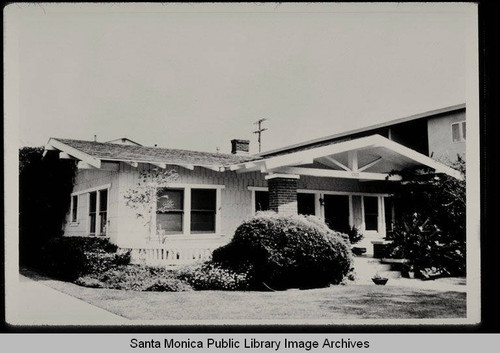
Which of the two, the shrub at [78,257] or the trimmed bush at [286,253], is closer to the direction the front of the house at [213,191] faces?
the trimmed bush

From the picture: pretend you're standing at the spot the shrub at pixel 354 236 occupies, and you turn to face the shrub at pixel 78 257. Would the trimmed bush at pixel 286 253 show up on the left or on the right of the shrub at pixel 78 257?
left

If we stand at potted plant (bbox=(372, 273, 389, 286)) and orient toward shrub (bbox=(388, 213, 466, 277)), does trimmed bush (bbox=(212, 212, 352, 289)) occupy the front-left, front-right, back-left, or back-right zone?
back-left

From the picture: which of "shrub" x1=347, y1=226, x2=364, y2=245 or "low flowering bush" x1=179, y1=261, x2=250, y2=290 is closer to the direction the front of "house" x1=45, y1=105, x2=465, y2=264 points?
the low flowering bush

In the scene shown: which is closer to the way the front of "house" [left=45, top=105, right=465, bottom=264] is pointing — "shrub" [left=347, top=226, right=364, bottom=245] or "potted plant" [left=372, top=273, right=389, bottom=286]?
the potted plant

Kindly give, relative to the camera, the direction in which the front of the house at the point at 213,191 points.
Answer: facing the viewer and to the right of the viewer

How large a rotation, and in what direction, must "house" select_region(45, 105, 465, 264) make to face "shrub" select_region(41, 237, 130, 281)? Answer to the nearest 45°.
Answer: approximately 90° to its right

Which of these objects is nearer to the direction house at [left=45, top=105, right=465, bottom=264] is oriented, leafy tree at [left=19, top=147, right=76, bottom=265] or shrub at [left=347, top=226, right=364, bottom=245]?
the shrub

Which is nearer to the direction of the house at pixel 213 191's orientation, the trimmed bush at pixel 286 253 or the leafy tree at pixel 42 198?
the trimmed bush

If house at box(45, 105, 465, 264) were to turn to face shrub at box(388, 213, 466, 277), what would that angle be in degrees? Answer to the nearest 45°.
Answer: approximately 45° to its left

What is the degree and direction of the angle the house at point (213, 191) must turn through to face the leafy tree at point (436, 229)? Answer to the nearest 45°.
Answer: approximately 45° to its left

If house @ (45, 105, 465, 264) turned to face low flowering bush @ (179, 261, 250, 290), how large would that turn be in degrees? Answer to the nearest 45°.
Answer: approximately 45° to its right
